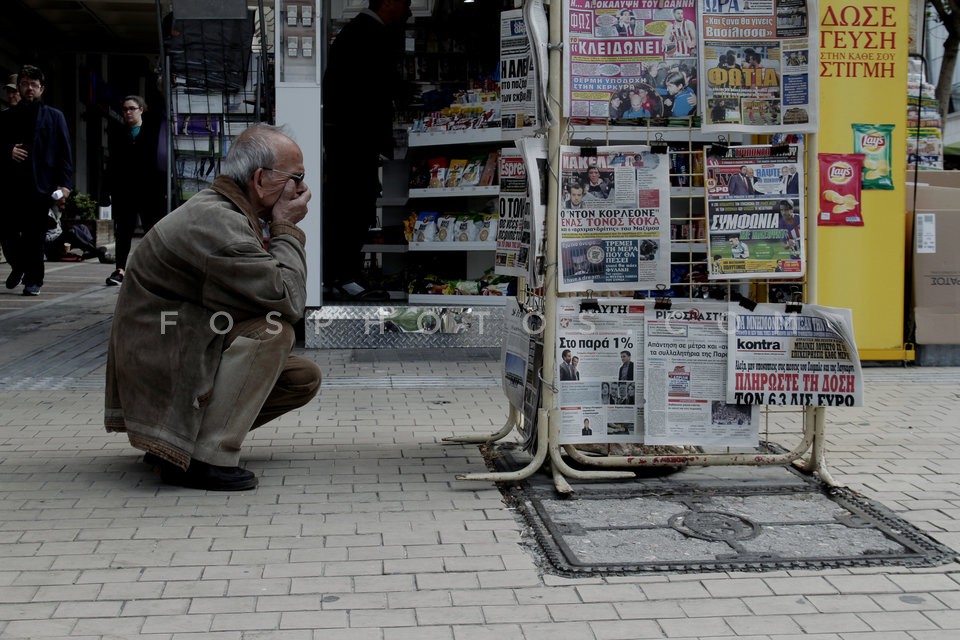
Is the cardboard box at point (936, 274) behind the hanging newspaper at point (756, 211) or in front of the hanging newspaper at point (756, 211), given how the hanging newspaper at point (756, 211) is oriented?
behind

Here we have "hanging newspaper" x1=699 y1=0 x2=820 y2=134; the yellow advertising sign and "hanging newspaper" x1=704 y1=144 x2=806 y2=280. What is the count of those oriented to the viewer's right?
0

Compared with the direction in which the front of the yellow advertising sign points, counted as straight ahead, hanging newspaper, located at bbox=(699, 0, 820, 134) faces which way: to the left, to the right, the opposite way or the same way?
the same way

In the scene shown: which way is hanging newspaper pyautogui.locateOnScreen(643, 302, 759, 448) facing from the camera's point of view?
toward the camera

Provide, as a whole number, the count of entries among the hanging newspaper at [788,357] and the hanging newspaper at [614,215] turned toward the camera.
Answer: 2

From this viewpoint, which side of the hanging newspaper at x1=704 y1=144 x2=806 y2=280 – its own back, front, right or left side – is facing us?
front

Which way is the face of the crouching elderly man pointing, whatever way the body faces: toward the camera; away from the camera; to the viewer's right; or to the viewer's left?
to the viewer's right

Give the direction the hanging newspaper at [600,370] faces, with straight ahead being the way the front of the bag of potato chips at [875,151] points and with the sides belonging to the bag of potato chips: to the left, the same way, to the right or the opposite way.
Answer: the same way

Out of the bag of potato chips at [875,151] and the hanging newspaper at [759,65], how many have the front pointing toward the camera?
2

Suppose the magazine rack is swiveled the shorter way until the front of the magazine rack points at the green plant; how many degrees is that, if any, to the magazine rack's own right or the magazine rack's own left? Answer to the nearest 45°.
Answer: approximately 135° to the magazine rack's own right

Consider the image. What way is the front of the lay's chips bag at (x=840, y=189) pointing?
toward the camera
